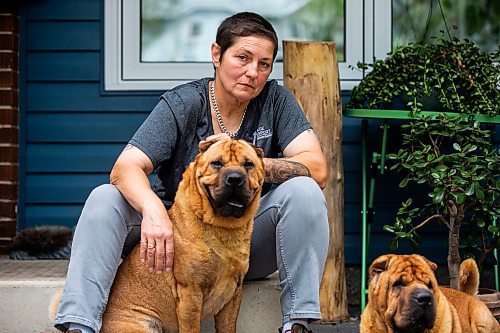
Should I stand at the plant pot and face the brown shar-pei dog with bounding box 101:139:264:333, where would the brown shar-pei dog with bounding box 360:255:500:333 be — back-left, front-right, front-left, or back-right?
front-left

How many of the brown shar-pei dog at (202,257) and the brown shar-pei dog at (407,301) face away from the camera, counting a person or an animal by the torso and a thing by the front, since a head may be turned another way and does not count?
0

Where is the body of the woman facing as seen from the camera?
toward the camera

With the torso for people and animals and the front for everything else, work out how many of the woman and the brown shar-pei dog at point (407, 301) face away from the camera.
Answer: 0

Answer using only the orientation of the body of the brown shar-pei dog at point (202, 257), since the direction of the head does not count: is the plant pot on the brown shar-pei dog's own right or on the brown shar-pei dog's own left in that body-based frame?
on the brown shar-pei dog's own left

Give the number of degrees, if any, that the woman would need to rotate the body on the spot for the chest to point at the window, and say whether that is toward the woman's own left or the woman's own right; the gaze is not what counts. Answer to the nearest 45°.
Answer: approximately 180°

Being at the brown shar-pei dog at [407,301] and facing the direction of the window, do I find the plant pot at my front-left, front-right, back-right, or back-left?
front-right

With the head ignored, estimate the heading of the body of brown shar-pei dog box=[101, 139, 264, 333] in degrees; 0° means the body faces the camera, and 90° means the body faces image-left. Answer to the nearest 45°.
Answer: approximately 315°

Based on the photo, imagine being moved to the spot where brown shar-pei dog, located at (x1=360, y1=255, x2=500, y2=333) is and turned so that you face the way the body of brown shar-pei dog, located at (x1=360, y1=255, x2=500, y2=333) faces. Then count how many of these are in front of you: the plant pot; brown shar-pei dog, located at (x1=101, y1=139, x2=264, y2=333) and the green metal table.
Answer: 1

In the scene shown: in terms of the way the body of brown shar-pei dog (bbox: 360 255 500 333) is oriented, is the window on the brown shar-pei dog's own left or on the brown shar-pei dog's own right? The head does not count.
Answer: on the brown shar-pei dog's own right

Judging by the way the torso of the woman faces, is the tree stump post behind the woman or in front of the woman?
behind

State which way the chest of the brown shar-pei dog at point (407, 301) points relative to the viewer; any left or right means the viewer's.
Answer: facing the viewer and to the left of the viewer
